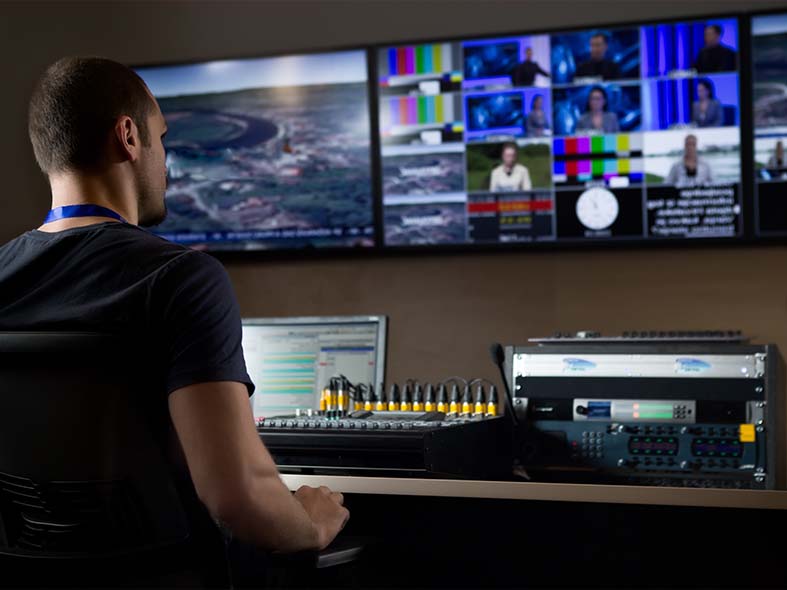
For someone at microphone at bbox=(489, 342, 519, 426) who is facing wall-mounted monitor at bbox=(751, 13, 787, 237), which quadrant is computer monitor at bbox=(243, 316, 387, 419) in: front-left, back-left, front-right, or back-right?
back-left

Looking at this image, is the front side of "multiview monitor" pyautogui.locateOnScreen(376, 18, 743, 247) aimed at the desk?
yes

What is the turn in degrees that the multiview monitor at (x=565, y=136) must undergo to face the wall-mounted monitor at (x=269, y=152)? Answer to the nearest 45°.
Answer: approximately 90° to its right

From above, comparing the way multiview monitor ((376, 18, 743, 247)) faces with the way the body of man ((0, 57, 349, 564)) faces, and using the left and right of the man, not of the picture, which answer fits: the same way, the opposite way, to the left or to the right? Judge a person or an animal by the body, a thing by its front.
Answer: the opposite way

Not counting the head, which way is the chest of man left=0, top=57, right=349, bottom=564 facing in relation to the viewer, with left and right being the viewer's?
facing away from the viewer and to the right of the viewer

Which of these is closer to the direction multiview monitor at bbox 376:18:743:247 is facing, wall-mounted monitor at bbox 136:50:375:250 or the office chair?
the office chair

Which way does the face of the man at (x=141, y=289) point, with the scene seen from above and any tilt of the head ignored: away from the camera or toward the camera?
away from the camera

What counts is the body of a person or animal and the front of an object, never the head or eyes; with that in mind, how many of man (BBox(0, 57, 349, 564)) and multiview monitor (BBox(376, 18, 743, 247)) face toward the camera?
1

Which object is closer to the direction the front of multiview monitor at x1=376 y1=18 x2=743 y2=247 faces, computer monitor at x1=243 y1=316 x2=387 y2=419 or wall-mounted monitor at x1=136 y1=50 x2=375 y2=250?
the computer monitor

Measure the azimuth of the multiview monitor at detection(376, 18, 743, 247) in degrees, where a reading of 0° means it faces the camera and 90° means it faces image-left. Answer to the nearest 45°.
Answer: approximately 0°

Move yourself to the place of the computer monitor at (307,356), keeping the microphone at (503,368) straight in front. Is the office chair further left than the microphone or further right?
right
